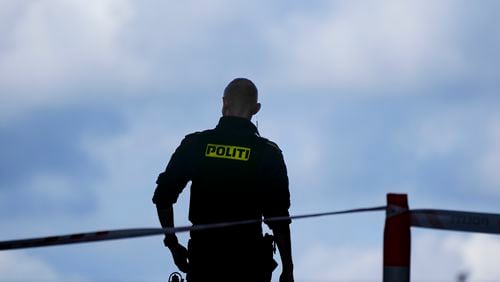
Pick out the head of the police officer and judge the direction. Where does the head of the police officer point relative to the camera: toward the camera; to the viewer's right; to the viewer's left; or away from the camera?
away from the camera

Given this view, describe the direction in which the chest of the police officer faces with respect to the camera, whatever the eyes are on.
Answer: away from the camera

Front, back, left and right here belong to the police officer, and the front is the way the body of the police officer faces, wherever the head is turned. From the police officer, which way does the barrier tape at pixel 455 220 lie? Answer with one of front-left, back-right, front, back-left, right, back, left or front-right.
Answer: back-right

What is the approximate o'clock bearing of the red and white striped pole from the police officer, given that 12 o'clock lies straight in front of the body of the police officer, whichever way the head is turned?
The red and white striped pole is roughly at 5 o'clock from the police officer.
